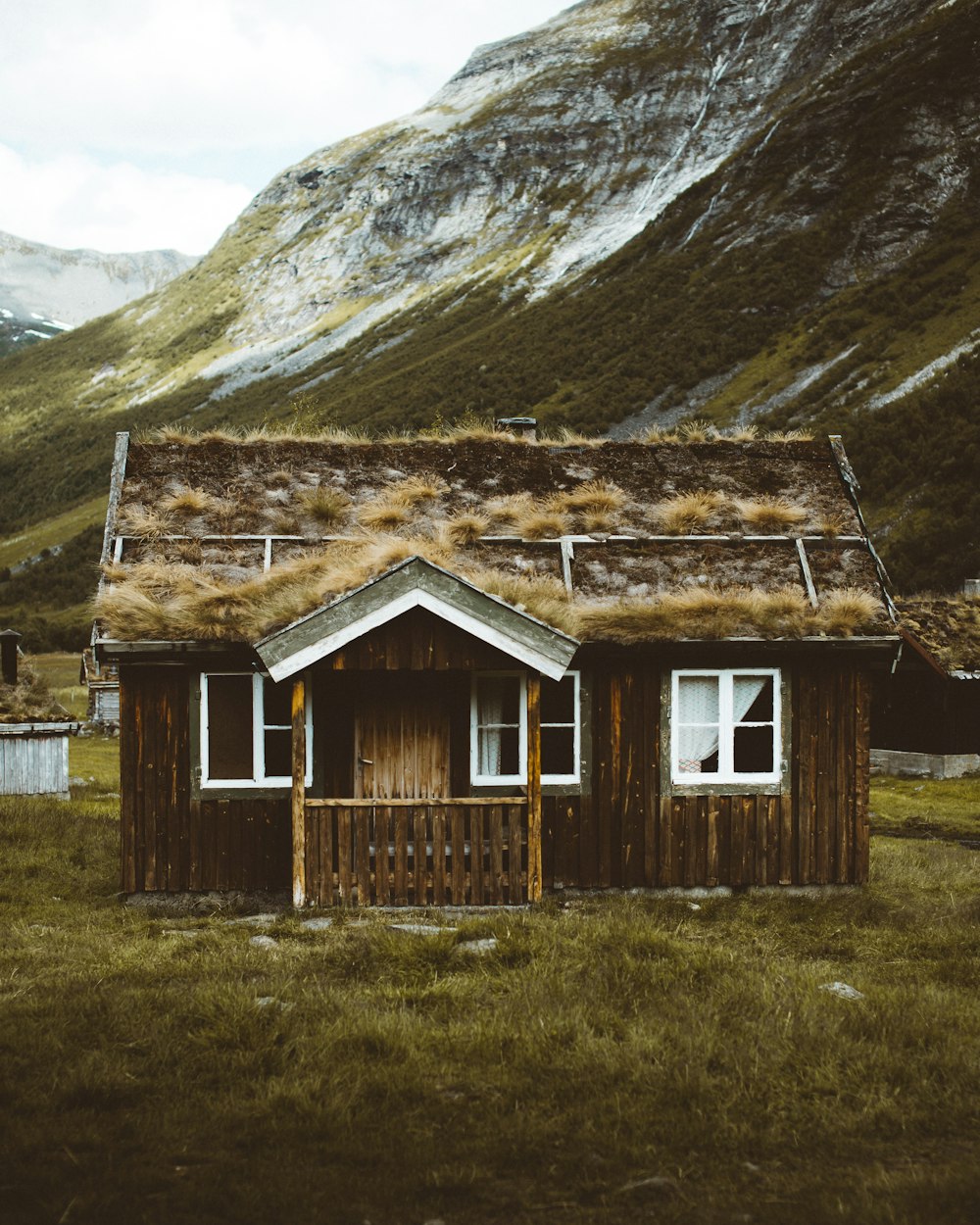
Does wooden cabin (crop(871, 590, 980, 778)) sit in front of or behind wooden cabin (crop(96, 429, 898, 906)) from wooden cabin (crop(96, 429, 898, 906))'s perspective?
behind

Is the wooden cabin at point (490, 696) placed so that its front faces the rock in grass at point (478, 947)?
yes

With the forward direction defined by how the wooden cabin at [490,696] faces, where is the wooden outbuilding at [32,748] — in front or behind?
behind

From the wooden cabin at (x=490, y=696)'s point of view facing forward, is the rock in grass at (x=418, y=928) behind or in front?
in front

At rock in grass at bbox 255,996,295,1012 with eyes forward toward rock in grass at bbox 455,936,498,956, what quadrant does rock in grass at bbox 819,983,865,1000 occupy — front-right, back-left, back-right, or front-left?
front-right

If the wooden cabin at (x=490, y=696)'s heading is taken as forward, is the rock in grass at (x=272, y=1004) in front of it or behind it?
in front

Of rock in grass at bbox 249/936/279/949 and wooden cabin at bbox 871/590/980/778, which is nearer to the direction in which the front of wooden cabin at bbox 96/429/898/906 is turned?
the rock in grass

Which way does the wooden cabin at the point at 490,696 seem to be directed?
toward the camera

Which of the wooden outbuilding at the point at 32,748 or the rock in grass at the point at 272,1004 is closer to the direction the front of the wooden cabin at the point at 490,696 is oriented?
the rock in grass
